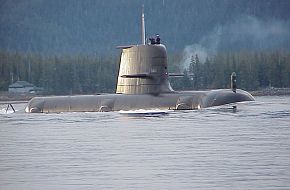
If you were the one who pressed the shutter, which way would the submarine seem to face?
facing to the right of the viewer
